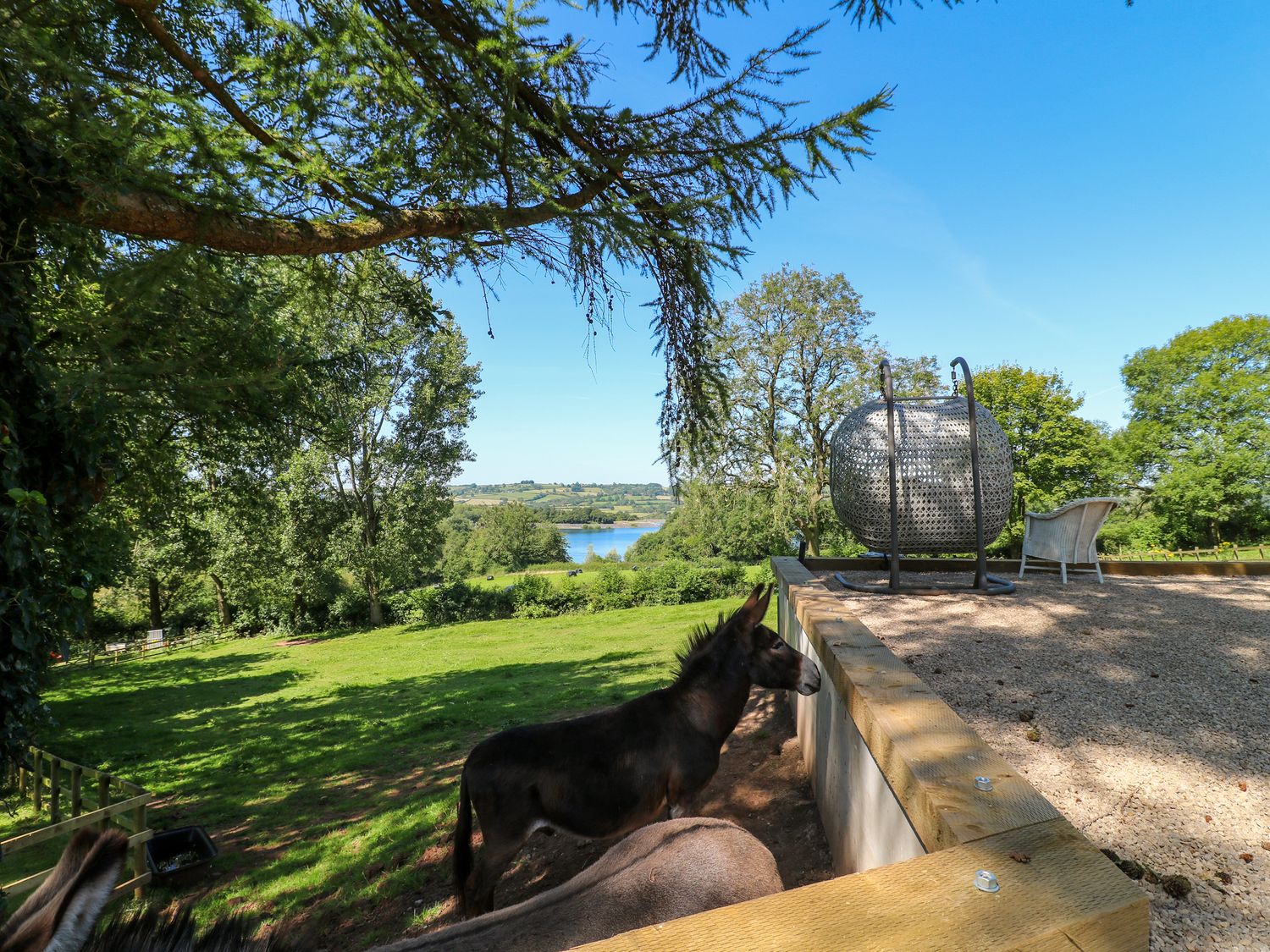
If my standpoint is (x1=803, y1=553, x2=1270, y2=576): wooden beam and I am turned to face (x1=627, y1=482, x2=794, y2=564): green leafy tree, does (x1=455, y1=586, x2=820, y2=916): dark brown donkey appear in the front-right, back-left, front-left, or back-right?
back-left

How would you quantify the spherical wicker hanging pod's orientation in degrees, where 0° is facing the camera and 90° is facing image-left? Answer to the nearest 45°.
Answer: approximately 180°

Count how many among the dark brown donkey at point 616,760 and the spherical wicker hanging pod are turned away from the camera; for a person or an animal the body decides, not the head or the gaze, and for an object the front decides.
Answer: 1

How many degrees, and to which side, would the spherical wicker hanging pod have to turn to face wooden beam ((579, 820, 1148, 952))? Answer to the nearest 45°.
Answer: approximately 180°

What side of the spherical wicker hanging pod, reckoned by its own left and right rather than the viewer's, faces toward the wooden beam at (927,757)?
back

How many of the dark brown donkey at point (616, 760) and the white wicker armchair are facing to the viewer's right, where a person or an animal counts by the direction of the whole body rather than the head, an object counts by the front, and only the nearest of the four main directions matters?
1

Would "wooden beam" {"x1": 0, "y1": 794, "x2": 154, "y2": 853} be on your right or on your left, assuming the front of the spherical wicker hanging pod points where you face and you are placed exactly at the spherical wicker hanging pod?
on your left

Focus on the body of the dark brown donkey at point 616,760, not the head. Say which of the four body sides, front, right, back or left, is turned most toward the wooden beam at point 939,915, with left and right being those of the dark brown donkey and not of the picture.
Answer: right

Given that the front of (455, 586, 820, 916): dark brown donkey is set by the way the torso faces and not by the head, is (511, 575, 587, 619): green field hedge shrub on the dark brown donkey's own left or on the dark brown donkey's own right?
on the dark brown donkey's own left

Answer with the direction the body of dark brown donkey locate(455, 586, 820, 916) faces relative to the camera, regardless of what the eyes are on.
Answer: to the viewer's right
